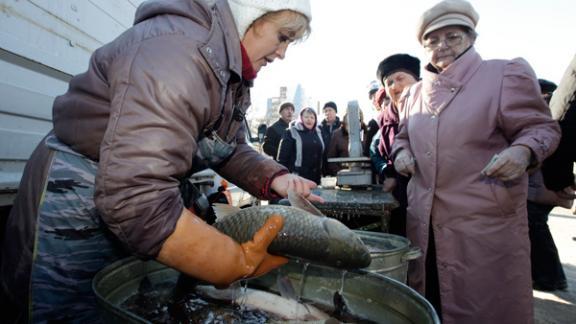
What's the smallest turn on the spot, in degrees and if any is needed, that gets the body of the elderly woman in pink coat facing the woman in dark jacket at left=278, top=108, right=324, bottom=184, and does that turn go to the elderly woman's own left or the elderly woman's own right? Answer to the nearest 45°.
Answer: approximately 90° to the elderly woman's own right

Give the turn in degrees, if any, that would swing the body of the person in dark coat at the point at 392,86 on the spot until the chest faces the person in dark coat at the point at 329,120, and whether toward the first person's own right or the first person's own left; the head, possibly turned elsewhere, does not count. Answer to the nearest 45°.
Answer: approximately 135° to the first person's own right

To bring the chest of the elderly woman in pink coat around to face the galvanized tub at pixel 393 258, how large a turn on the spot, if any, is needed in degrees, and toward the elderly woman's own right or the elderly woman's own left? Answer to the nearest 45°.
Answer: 0° — they already face it

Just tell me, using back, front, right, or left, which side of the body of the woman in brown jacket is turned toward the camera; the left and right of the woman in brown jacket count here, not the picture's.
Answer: right

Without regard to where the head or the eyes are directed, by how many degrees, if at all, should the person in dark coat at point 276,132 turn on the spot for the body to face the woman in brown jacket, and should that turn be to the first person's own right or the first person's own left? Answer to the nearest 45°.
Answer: approximately 45° to the first person's own right

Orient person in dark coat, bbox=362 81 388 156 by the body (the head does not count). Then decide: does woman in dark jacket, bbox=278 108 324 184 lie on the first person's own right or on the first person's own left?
on the first person's own right

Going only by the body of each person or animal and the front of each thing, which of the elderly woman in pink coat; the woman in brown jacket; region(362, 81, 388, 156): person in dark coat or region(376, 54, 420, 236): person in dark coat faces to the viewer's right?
the woman in brown jacket

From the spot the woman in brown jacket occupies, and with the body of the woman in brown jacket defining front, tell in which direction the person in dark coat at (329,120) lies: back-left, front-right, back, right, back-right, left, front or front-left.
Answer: front-left

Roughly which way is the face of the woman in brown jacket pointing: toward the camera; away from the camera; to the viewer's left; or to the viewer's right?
to the viewer's right
